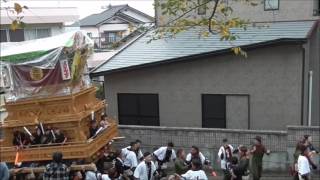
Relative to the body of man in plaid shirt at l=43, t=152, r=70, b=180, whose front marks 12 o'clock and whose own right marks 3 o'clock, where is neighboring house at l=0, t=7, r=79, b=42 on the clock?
The neighboring house is roughly at 12 o'clock from the man in plaid shirt.

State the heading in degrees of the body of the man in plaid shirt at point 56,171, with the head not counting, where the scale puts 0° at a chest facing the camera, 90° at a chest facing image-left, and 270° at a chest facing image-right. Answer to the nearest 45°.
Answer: approximately 180°
